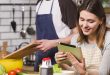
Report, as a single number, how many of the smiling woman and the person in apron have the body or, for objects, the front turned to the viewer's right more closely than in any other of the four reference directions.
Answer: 0

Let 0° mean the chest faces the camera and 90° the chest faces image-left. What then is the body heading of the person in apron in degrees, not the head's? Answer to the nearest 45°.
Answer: approximately 45°

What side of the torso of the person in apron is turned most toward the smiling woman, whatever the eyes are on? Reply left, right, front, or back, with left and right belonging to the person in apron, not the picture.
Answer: left

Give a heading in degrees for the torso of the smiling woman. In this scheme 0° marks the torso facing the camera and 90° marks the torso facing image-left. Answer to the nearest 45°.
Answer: approximately 45°

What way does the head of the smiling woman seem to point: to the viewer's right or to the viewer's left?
to the viewer's left

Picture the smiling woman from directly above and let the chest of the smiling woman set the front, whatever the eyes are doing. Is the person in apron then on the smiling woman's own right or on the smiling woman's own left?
on the smiling woman's own right
